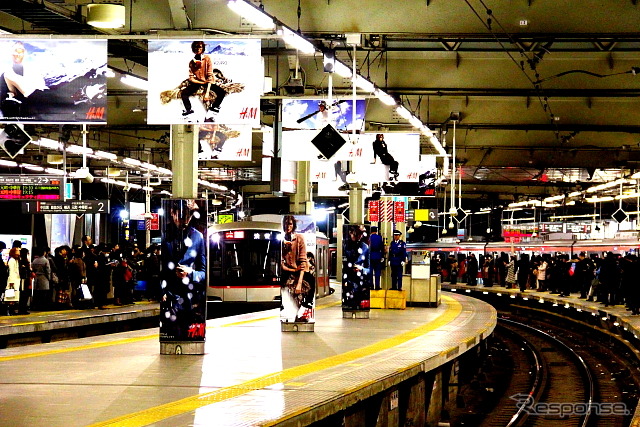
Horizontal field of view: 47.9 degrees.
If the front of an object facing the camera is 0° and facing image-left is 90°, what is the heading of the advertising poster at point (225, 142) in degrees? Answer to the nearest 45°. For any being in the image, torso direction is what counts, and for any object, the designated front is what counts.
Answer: approximately 0°

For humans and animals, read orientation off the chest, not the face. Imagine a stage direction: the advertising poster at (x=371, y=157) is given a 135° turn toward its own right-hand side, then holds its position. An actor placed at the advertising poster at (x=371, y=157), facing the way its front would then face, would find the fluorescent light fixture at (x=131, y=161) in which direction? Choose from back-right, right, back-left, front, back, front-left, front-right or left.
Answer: front

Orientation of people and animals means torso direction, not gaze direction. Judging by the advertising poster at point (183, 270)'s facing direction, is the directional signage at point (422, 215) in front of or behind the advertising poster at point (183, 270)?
behind

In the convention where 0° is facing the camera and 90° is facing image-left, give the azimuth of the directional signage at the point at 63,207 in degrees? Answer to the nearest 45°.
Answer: approximately 0°

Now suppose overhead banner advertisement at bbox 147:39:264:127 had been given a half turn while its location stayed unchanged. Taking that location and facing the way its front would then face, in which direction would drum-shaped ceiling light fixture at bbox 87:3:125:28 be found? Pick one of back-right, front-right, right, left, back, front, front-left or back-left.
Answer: left

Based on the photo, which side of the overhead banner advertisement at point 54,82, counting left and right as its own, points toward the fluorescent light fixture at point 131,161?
back
